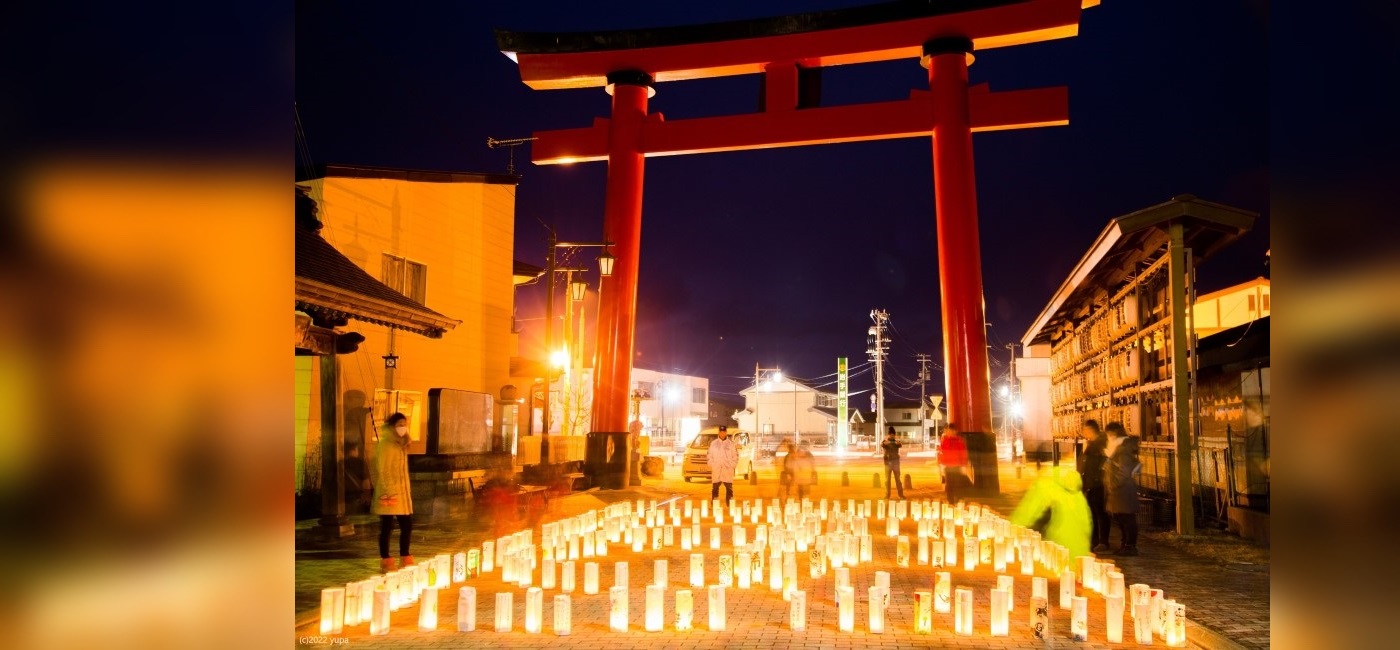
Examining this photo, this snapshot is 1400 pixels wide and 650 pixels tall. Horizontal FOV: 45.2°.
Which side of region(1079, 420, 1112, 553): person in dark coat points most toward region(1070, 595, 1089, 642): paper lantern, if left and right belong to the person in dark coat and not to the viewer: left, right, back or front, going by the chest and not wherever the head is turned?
left

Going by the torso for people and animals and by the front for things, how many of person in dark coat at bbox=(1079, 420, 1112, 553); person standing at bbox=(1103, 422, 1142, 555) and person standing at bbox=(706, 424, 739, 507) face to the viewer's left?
2

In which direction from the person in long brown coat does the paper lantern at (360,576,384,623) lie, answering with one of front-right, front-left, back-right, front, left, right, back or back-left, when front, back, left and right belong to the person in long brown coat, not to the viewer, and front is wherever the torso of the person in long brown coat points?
front-right

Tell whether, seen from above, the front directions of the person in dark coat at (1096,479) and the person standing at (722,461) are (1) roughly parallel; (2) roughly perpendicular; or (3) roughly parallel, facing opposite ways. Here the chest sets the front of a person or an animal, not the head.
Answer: roughly perpendicular

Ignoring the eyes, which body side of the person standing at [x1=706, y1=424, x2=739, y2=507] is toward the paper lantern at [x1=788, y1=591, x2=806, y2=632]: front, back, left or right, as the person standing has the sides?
front

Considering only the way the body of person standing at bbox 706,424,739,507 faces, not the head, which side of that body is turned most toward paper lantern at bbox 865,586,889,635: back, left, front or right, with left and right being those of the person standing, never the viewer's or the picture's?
front

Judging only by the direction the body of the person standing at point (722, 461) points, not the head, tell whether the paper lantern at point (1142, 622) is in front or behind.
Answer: in front

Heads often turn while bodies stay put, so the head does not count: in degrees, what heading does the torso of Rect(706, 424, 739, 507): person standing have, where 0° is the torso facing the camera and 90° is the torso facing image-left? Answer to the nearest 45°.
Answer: approximately 0°

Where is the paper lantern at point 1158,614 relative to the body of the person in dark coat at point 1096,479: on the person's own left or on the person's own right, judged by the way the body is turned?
on the person's own left

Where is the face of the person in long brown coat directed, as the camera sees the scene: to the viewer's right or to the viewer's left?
to the viewer's right

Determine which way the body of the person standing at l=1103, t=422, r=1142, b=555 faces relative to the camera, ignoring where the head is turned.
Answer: to the viewer's left

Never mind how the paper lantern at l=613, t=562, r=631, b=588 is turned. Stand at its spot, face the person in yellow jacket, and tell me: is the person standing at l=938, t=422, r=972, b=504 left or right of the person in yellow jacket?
left
